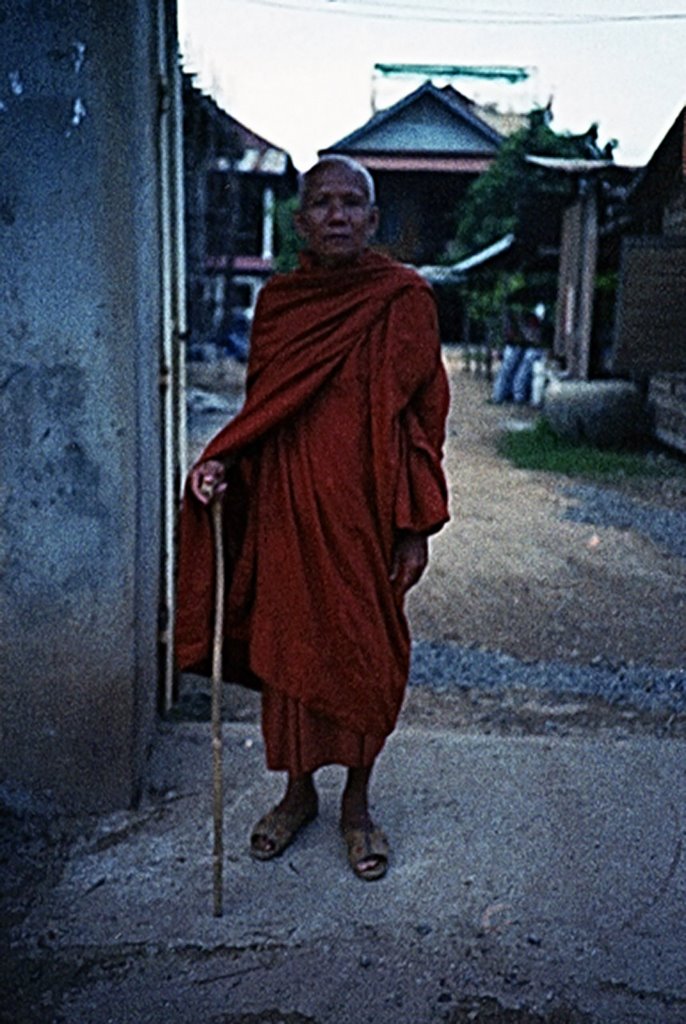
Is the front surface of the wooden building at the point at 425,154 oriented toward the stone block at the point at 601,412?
yes

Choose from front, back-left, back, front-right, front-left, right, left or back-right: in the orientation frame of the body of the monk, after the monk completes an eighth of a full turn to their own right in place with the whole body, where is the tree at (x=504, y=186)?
back-right

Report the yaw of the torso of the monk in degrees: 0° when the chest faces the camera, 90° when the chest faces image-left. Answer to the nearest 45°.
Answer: approximately 0°

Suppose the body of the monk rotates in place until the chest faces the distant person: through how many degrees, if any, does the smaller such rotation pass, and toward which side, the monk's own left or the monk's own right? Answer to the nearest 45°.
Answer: approximately 180°

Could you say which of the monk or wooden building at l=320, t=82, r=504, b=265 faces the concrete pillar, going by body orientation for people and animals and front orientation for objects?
the wooden building

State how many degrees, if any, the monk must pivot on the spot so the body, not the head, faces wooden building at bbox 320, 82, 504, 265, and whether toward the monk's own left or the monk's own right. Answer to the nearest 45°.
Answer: approximately 180°

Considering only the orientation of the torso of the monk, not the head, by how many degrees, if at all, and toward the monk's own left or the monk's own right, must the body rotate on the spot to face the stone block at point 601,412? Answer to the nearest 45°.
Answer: approximately 180°

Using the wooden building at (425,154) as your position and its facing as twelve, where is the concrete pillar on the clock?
The concrete pillar is roughly at 12 o'clock from the wooden building.
